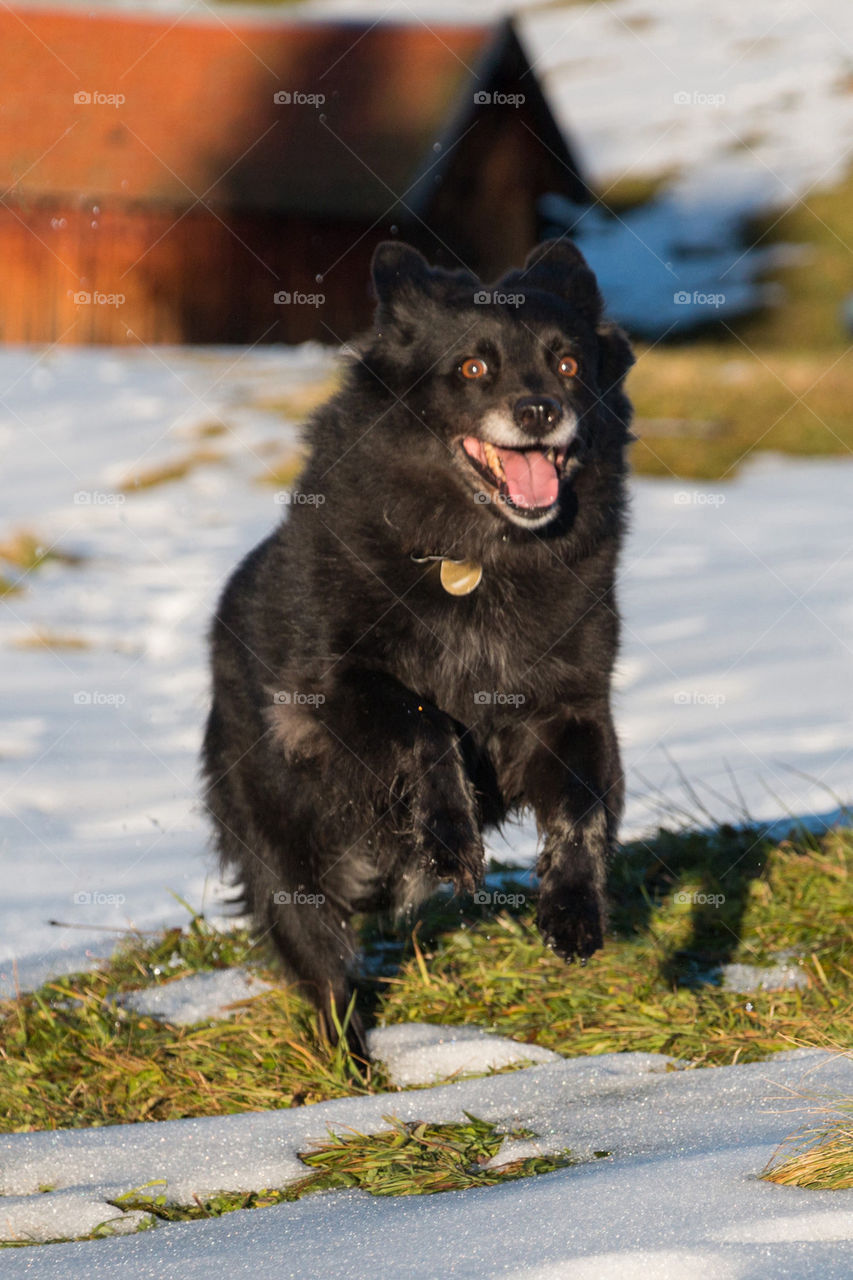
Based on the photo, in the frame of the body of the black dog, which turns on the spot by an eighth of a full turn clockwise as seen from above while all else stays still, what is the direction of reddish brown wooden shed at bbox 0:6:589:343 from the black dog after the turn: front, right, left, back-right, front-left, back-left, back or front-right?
back

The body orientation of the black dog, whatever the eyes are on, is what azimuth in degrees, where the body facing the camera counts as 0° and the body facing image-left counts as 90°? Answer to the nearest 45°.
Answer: approximately 315°
